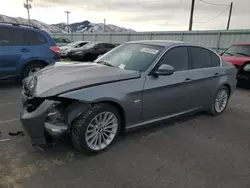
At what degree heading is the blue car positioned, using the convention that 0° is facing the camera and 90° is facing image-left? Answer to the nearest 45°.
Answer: approximately 90°

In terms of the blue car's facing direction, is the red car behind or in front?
behind
